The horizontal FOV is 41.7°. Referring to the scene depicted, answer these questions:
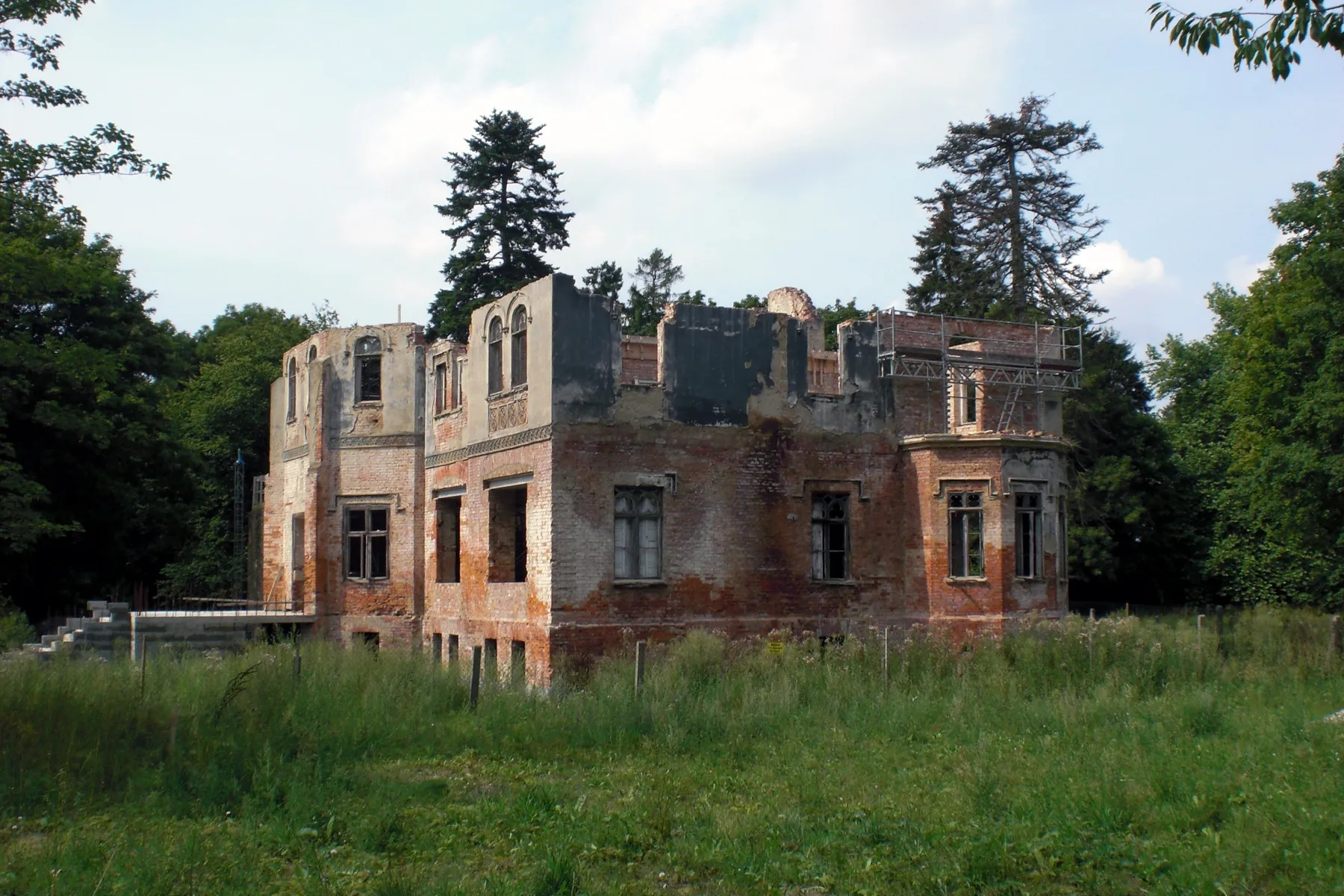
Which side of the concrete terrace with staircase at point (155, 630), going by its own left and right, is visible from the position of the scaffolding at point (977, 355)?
back

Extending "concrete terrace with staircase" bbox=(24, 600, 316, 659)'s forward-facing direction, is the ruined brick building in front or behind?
behind

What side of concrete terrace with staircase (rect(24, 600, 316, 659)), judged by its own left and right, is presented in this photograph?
left

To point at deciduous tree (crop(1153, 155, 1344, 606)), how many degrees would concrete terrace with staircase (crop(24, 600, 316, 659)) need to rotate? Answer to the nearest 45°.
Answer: approximately 180°

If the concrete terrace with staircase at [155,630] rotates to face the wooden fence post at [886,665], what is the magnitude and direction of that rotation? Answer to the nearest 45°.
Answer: approximately 135° to its left

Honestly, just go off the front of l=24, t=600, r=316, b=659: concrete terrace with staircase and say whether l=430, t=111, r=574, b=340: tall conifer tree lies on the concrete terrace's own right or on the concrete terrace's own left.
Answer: on the concrete terrace's own right
